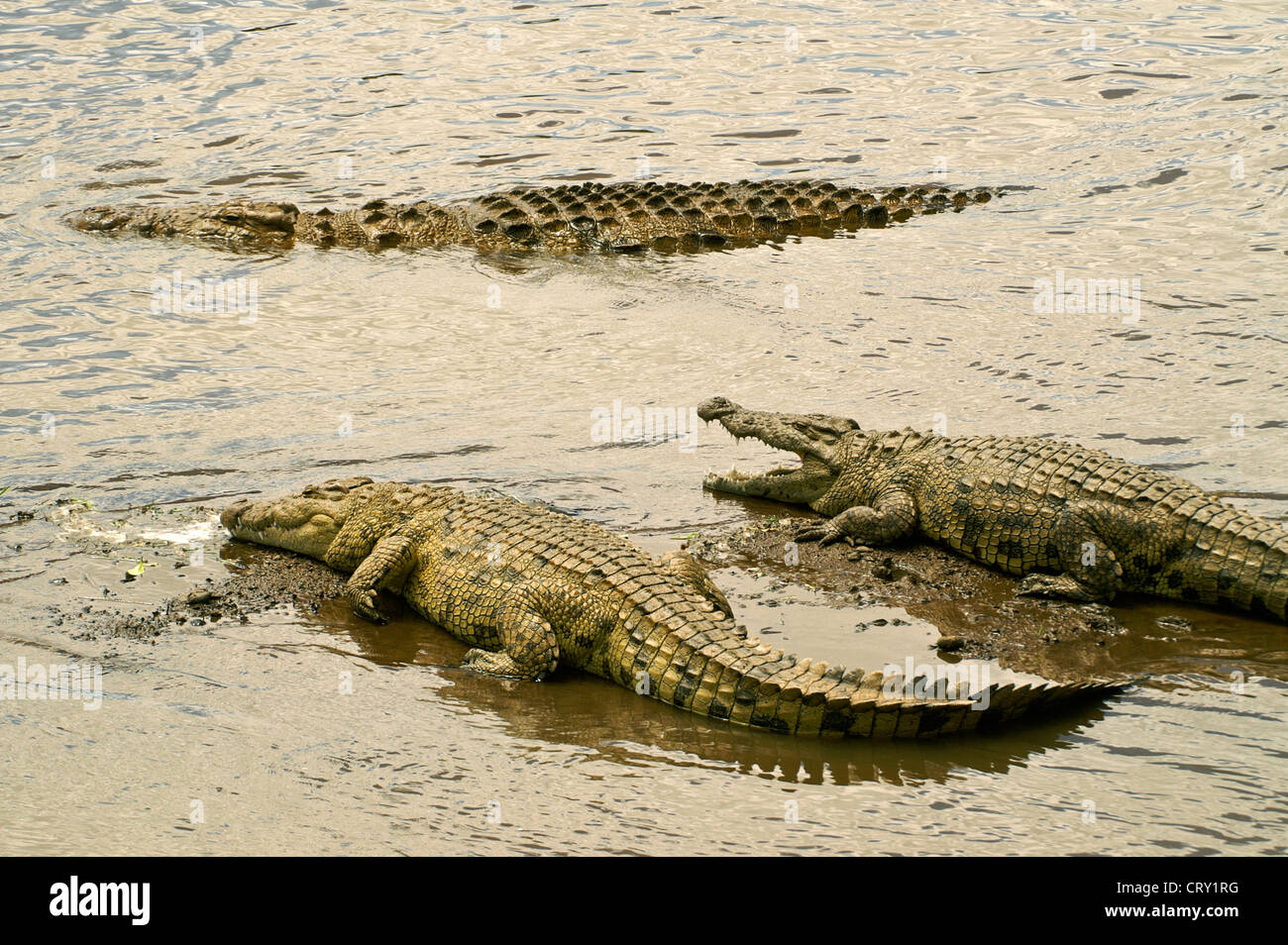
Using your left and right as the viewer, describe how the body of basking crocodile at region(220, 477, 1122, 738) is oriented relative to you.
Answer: facing away from the viewer and to the left of the viewer

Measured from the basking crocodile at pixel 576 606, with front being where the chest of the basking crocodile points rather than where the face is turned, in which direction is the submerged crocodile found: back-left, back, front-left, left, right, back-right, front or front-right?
front-right

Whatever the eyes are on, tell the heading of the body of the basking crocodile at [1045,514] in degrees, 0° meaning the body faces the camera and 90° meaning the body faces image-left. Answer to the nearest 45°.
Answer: approximately 135°

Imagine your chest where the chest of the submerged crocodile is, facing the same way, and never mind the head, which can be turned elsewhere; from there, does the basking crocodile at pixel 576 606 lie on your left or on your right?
on your left

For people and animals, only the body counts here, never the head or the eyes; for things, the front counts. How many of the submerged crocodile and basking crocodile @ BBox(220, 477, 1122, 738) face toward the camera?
0

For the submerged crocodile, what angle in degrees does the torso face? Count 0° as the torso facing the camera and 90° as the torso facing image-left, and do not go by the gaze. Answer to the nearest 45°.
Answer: approximately 90°

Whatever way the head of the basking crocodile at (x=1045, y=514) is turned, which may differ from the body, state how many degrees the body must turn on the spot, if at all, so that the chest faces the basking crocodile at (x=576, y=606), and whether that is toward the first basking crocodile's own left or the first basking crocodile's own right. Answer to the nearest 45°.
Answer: approximately 90° to the first basking crocodile's own left
